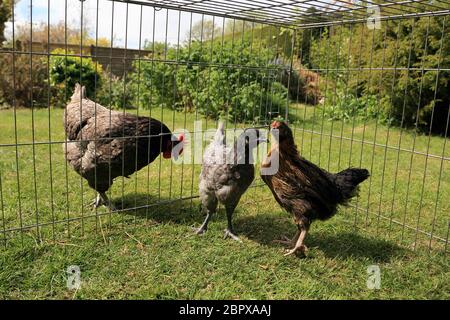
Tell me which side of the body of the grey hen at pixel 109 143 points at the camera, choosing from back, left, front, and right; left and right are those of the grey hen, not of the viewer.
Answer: right

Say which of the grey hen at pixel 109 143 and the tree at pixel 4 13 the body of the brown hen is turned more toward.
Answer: the grey hen

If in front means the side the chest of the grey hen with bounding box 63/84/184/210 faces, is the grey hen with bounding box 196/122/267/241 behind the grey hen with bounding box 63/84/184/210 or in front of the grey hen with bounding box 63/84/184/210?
in front

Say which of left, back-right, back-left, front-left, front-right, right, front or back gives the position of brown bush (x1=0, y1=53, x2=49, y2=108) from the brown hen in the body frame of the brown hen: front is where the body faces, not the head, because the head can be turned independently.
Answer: front-right

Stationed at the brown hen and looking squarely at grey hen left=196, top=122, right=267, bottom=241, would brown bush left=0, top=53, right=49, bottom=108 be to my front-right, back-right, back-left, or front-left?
front-right

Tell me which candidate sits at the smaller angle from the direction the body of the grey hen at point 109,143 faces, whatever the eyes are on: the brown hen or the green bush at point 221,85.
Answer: the brown hen

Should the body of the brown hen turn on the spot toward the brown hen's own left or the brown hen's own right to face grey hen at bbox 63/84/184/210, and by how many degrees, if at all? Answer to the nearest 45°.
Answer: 0° — it already faces it

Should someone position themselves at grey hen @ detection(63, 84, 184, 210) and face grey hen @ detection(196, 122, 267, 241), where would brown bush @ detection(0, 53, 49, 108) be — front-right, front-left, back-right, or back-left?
back-left

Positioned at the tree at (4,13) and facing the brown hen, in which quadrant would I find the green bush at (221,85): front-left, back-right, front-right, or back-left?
front-left

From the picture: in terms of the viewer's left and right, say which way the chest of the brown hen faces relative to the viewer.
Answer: facing to the left of the viewer

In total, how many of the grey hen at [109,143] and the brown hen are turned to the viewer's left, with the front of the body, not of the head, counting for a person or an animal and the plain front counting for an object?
1
